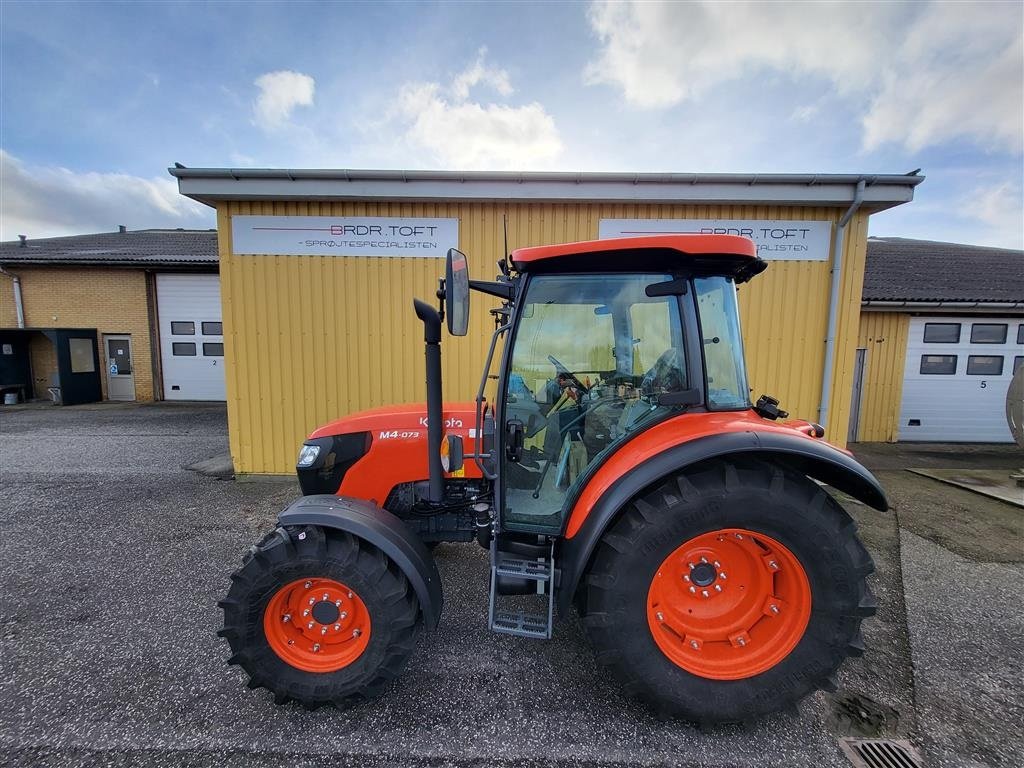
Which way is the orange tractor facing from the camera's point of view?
to the viewer's left

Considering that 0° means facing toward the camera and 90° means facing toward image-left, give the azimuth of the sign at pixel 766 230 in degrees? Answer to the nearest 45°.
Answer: approximately 0°

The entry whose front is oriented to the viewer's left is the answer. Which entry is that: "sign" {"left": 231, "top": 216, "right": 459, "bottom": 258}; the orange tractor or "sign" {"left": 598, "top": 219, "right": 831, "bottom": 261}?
the orange tractor

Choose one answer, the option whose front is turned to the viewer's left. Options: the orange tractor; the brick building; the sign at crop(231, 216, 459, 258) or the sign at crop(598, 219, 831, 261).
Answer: the orange tractor

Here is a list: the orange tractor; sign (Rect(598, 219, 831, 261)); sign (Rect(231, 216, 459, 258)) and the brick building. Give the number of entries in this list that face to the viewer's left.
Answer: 1

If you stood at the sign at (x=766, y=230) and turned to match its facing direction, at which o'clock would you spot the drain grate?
The drain grate is roughly at 12 o'clock from the sign.

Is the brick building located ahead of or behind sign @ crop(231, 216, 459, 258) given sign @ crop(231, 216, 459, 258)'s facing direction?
behind

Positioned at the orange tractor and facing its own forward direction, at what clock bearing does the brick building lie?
The brick building is roughly at 1 o'clock from the orange tractor.

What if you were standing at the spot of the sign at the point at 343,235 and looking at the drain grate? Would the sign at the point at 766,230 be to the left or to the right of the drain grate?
left

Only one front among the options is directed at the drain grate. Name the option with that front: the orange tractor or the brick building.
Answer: the brick building

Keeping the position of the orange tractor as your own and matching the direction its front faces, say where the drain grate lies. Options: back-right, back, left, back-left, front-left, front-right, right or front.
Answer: back

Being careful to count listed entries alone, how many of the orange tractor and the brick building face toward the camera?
1

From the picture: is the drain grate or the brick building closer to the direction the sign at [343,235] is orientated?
the drain grate

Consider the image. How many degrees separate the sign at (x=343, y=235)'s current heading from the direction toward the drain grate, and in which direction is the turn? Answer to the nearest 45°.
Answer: approximately 45° to its left

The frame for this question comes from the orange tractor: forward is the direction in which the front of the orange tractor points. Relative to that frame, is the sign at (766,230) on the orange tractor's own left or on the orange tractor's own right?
on the orange tractor's own right
